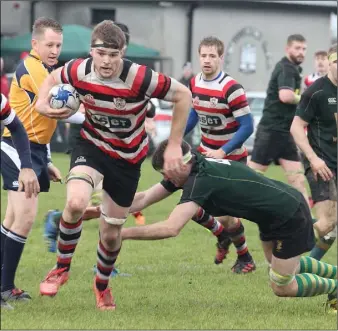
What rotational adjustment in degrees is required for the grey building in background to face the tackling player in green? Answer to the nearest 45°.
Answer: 0° — it already faces them

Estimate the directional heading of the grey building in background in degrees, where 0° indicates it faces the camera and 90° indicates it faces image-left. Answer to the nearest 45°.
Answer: approximately 0°

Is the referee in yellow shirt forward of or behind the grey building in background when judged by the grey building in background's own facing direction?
forward

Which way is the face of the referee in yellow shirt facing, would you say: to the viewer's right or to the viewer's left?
to the viewer's right
